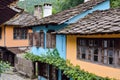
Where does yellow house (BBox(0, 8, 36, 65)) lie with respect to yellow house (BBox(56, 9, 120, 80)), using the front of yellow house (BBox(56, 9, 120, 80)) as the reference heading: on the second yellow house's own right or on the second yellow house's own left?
on the second yellow house's own right

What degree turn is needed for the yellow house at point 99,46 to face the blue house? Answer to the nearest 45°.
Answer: approximately 90° to its right

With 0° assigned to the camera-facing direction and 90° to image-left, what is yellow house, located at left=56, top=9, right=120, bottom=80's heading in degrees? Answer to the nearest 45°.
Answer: approximately 45°
